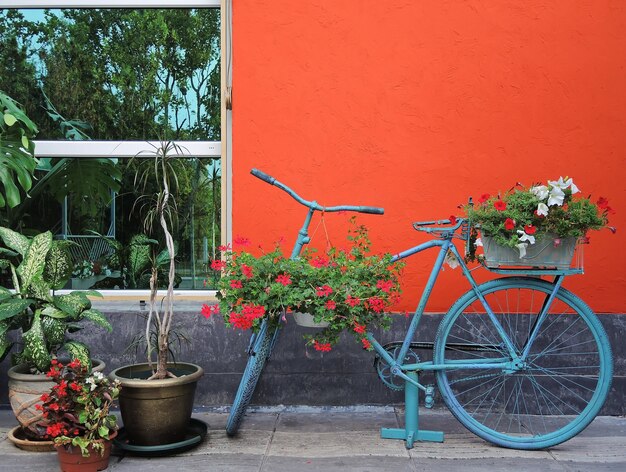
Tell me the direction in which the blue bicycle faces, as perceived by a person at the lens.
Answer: facing to the left of the viewer

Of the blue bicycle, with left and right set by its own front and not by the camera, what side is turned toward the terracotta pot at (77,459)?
front

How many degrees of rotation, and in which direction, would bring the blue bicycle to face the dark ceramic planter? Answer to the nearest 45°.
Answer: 0° — it already faces it

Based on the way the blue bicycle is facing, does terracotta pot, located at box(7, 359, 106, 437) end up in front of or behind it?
in front

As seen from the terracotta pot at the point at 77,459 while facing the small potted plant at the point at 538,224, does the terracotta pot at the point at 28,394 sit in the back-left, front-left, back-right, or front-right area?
back-left

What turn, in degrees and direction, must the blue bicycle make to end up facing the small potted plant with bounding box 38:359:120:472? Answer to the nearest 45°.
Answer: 0° — it already faces it
